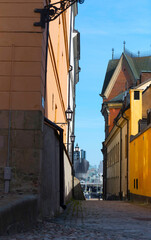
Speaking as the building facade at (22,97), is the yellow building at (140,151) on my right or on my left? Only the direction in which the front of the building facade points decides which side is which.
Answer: on my left
